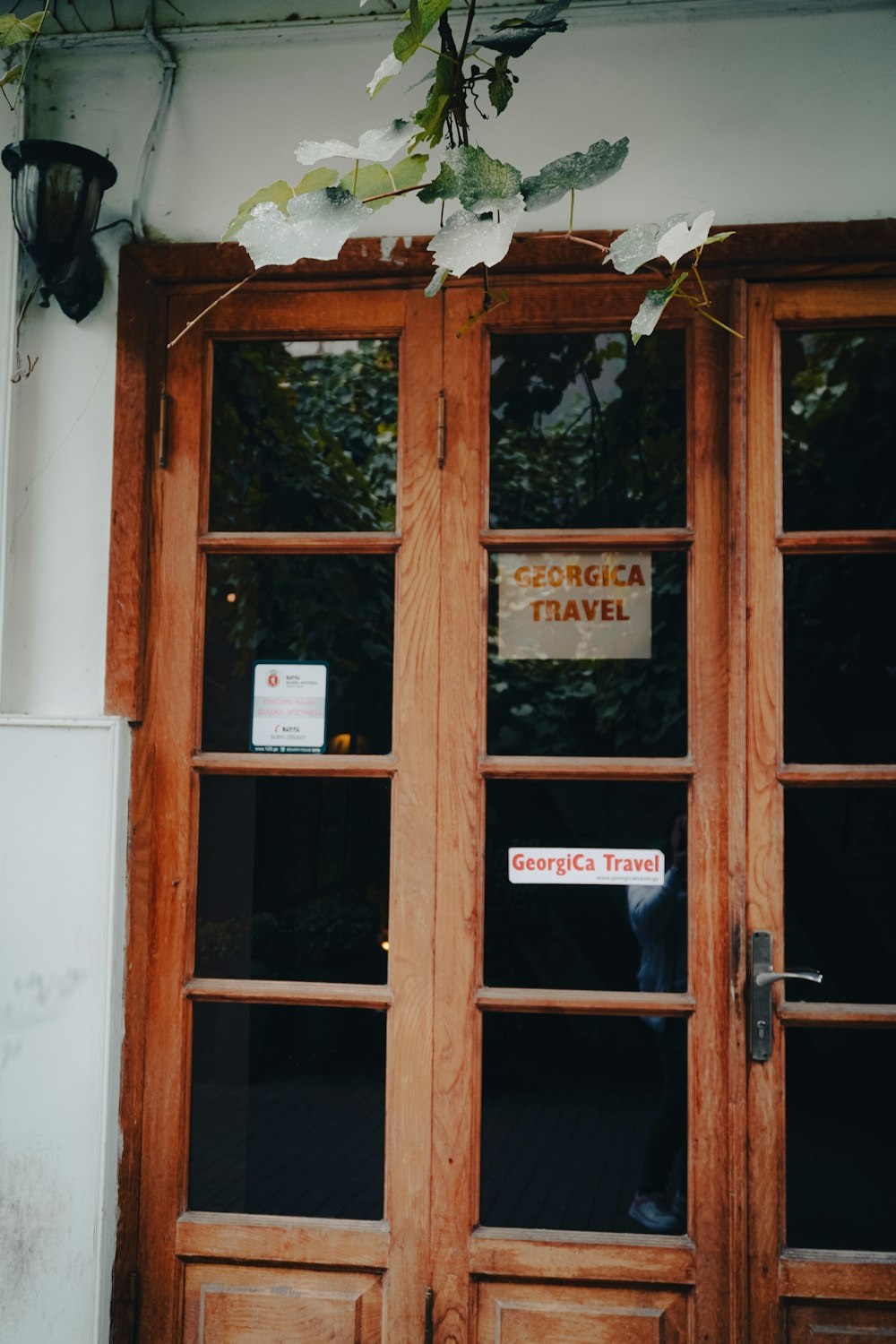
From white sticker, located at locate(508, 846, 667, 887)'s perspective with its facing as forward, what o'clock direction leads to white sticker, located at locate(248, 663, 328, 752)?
white sticker, located at locate(248, 663, 328, 752) is roughly at 3 o'clock from white sticker, located at locate(508, 846, 667, 887).

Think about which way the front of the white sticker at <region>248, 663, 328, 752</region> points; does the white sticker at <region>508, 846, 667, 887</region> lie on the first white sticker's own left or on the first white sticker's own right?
on the first white sticker's own left

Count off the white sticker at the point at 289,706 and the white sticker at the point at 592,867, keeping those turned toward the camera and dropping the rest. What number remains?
2

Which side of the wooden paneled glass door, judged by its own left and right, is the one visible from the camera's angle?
front

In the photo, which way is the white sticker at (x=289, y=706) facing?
toward the camera
